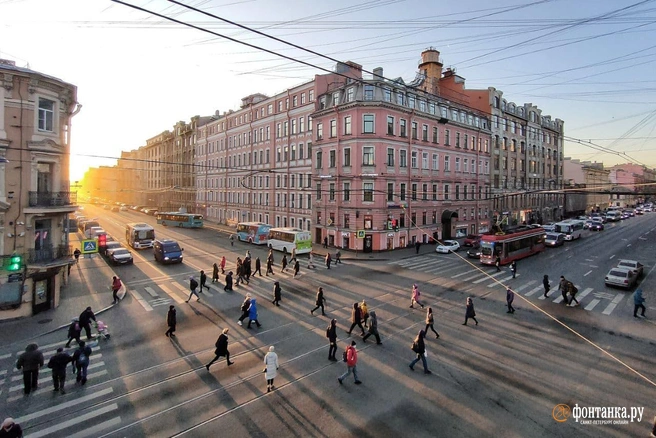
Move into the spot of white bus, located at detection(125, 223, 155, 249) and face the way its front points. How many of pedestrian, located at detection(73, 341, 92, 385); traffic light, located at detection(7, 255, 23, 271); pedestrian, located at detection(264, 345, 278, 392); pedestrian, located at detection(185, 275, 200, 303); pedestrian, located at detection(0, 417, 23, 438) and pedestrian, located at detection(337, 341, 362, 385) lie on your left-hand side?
0

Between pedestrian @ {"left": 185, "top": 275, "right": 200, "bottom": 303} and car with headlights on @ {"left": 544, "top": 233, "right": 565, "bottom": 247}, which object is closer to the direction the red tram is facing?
the pedestrian

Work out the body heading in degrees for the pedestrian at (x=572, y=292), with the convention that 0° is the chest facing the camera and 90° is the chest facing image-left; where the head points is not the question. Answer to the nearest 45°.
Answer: approximately 90°

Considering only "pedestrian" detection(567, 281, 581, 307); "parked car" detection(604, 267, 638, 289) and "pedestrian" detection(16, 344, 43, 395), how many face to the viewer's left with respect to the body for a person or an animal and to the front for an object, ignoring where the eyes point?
1

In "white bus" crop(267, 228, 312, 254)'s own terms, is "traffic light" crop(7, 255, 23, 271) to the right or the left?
on its left

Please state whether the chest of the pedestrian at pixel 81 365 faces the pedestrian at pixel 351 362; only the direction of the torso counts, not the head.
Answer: no

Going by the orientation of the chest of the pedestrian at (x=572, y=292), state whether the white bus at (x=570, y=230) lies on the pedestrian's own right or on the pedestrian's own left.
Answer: on the pedestrian's own right

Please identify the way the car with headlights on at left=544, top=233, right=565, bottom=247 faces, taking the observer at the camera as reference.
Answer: facing the viewer and to the left of the viewer

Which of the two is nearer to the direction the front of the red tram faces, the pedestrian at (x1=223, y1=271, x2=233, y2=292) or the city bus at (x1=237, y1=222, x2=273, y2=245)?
the pedestrian
